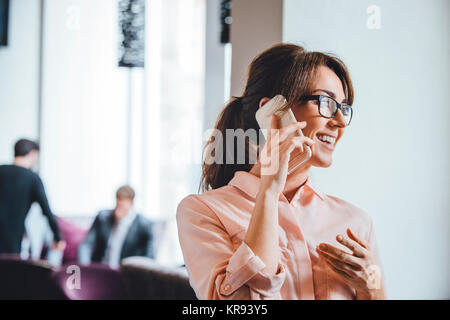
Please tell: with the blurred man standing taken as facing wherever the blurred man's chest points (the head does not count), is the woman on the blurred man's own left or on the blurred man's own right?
on the blurred man's own right

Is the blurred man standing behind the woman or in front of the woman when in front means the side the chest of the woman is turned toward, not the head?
behind

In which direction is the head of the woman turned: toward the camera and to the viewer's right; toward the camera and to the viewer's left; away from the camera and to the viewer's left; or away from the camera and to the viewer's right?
toward the camera and to the viewer's right

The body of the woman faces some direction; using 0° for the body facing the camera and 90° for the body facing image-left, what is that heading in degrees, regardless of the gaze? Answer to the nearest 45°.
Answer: approximately 315°

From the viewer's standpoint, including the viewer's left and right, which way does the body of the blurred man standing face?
facing away from the viewer and to the right of the viewer
